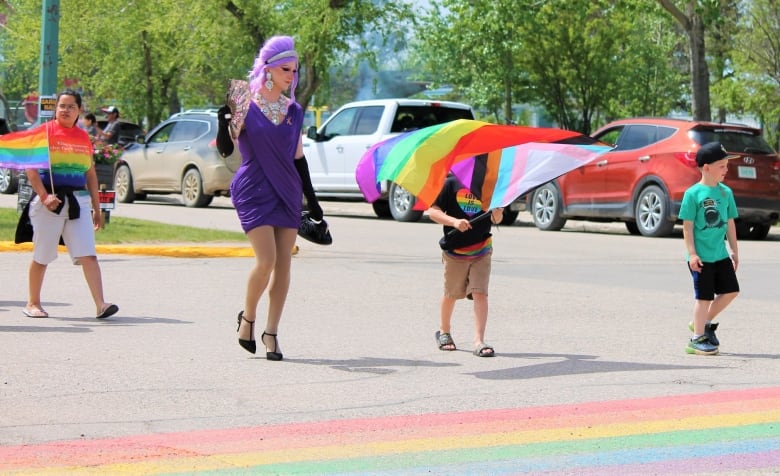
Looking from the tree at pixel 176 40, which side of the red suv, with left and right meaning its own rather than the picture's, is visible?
front

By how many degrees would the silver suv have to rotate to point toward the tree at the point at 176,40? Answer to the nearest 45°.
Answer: approximately 45° to its right

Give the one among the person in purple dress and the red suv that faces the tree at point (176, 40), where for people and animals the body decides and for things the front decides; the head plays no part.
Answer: the red suv

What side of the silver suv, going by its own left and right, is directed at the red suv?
back

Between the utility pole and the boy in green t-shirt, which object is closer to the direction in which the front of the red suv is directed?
the utility pole

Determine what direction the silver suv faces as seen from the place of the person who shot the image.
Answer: facing away from the viewer and to the left of the viewer

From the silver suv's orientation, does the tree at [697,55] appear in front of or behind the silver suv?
behind

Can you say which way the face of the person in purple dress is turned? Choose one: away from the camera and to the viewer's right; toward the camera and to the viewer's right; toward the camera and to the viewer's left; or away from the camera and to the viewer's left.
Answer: toward the camera and to the viewer's right

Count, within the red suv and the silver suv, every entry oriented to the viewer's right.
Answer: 0

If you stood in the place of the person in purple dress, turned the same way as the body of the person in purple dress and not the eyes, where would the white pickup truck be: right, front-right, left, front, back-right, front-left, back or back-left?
back-left

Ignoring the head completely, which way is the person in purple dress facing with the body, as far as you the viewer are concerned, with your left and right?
facing the viewer and to the right of the viewer

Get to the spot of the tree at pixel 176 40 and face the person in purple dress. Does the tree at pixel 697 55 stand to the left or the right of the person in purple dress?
left

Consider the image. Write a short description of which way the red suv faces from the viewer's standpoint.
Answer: facing away from the viewer and to the left of the viewer

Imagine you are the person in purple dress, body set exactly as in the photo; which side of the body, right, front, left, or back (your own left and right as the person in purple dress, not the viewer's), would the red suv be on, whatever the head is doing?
left
